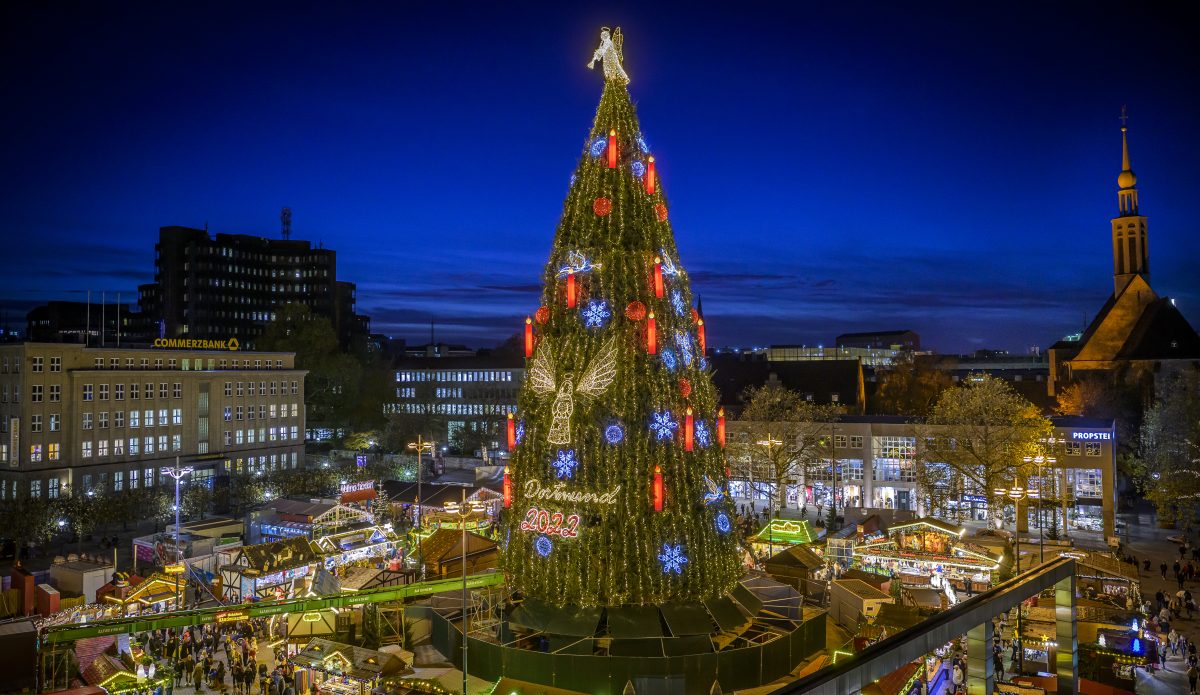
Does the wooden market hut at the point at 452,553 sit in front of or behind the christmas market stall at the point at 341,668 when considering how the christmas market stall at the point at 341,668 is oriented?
behind

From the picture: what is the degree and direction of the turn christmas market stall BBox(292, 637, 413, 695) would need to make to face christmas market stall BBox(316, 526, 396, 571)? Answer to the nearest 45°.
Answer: approximately 135° to its right

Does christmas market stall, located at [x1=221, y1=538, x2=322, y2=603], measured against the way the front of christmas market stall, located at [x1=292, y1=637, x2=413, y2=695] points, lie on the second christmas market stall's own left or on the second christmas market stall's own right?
on the second christmas market stall's own right

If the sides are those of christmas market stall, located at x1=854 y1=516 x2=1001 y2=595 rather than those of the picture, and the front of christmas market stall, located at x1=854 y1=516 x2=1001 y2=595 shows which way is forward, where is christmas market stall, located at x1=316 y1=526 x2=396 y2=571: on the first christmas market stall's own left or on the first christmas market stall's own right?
on the first christmas market stall's own right

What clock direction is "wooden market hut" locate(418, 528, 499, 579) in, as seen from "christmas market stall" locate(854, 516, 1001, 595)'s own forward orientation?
The wooden market hut is roughly at 2 o'clock from the christmas market stall.

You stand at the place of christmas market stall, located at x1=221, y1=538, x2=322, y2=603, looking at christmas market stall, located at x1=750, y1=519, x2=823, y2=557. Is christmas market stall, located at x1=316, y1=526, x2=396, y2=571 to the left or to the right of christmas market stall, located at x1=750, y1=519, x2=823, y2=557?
left

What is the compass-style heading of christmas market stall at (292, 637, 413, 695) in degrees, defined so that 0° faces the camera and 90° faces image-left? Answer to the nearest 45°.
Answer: approximately 45°
